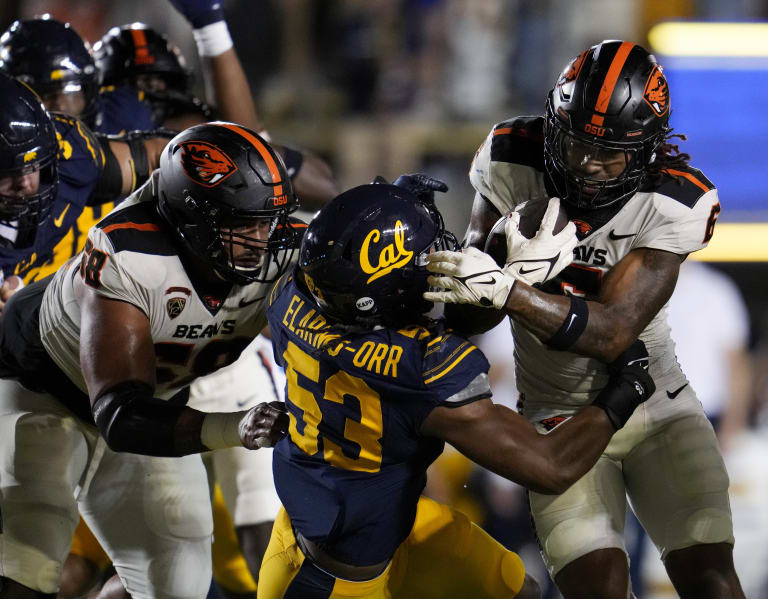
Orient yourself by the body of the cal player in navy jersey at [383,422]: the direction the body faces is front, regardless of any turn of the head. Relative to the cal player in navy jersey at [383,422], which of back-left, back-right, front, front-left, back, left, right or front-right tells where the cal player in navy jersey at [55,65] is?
left

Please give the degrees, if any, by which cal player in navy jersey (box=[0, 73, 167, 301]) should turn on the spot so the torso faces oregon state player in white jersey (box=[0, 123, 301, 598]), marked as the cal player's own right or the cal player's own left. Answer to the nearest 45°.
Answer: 0° — they already face them

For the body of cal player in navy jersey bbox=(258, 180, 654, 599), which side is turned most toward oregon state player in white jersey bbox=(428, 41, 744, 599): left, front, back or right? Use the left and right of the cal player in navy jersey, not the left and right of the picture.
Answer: front

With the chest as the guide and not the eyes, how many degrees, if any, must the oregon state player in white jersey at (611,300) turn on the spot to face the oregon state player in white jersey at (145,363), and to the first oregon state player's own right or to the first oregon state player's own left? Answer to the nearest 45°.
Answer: approximately 45° to the first oregon state player's own right

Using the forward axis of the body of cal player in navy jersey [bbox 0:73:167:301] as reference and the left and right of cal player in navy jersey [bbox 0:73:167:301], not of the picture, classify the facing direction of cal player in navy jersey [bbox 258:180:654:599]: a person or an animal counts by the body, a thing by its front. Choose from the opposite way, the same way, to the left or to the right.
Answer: to the left

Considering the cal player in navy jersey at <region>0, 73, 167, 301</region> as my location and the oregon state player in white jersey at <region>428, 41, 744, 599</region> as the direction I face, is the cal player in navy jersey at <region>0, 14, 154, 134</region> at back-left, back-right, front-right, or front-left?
back-left

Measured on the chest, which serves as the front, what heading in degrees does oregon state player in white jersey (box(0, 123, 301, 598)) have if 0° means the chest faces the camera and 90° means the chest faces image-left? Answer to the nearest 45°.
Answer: approximately 315°

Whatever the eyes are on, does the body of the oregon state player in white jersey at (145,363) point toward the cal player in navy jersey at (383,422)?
yes

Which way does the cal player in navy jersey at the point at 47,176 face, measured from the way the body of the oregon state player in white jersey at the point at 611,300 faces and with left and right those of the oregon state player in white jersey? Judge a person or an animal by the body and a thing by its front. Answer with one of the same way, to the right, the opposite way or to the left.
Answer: to the left

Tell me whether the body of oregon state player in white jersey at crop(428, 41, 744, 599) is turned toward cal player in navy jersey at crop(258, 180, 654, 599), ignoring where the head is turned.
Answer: yes

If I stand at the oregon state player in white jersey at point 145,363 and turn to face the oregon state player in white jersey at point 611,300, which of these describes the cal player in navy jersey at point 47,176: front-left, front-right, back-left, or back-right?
back-left

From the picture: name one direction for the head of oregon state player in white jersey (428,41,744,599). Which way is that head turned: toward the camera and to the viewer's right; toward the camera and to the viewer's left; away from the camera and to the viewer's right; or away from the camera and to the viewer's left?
toward the camera and to the viewer's left

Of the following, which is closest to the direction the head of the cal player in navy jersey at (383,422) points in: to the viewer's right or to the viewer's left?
to the viewer's right
